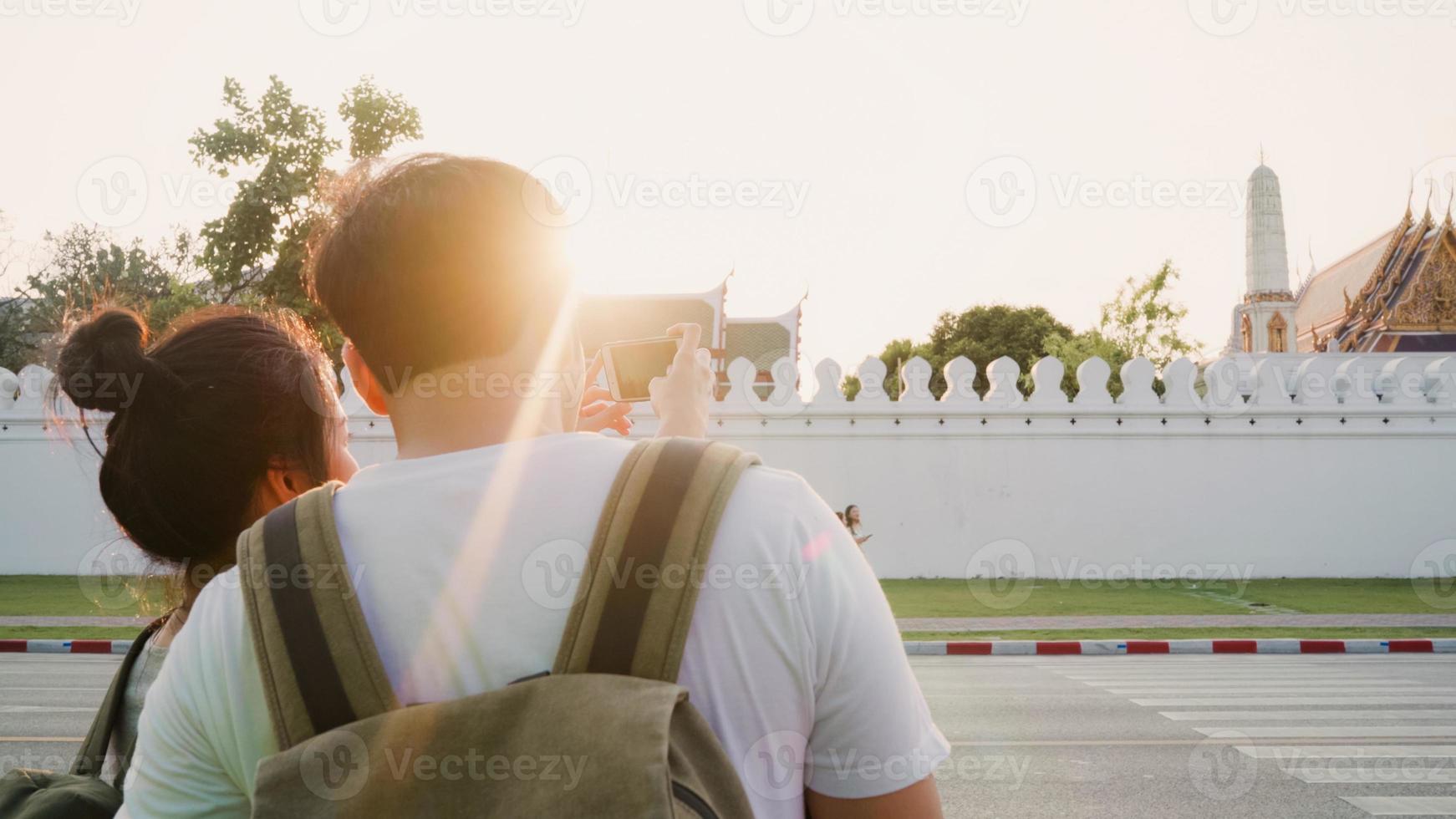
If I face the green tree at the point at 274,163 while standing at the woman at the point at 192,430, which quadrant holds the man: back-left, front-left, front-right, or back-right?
back-right

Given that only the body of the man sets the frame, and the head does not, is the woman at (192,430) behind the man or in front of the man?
in front

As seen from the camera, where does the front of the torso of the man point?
away from the camera

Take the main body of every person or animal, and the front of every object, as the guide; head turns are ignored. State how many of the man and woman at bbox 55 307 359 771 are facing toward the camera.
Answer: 0

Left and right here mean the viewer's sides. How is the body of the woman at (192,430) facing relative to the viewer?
facing away from the viewer and to the right of the viewer

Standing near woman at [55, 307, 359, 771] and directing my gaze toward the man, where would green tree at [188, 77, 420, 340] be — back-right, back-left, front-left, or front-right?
back-left

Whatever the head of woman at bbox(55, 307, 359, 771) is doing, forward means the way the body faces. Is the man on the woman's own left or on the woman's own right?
on the woman's own right

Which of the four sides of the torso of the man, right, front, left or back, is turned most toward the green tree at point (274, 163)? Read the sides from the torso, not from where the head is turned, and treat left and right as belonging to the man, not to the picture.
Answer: front

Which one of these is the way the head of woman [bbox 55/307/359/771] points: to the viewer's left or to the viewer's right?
to the viewer's right
